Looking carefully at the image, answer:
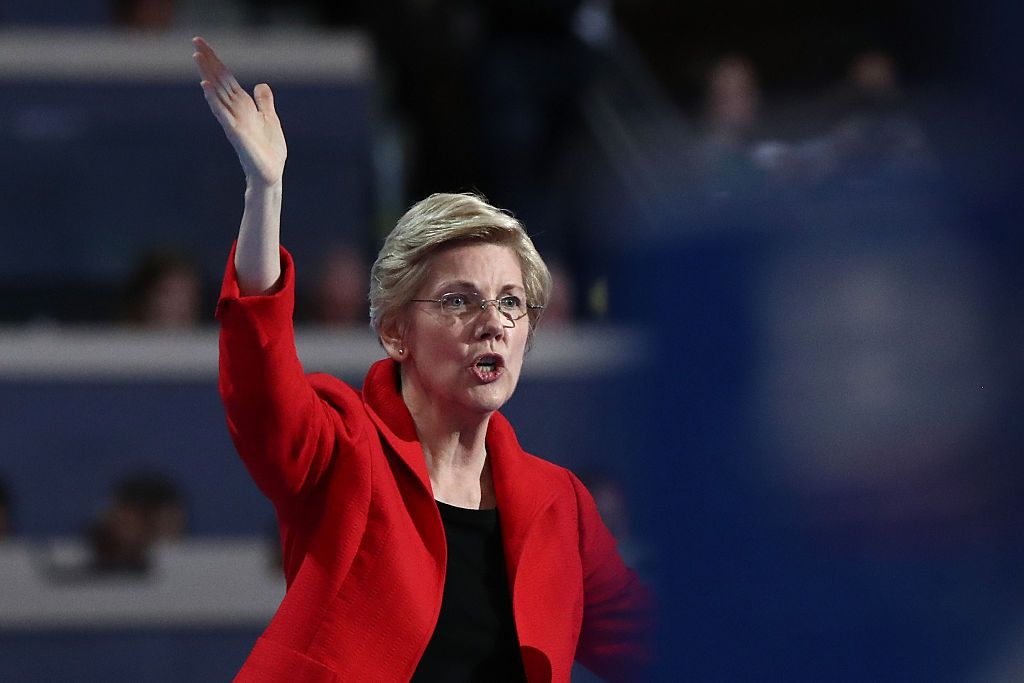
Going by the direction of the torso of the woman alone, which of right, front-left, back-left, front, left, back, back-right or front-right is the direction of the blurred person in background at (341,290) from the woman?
back-left

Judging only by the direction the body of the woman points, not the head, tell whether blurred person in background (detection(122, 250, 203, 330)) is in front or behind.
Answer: behind

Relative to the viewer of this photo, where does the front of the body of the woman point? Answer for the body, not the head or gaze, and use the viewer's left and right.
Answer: facing the viewer and to the right of the viewer

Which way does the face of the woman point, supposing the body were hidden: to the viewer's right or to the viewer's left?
to the viewer's right
